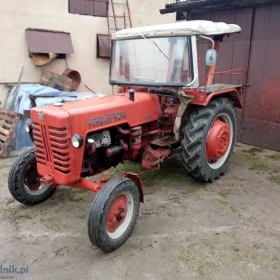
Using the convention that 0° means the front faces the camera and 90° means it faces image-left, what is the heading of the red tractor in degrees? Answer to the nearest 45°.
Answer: approximately 45°

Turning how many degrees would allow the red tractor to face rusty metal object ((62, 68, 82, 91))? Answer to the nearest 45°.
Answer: approximately 135° to its right

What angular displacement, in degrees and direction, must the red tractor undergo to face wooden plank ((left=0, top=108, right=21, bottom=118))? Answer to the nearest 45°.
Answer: approximately 90° to its right

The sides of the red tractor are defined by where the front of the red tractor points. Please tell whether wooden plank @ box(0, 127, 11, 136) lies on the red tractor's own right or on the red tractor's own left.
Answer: on the red tractor's own right

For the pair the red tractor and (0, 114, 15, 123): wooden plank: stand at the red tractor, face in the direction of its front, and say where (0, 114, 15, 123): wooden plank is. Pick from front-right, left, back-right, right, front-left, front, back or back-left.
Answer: right

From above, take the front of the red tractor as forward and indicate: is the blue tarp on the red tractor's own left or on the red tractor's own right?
on the red tractor's own right

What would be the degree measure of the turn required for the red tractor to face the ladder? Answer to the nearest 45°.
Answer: approximately 135° to its right

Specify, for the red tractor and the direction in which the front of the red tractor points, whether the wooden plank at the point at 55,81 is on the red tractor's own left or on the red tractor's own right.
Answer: on the red tractor's own right
